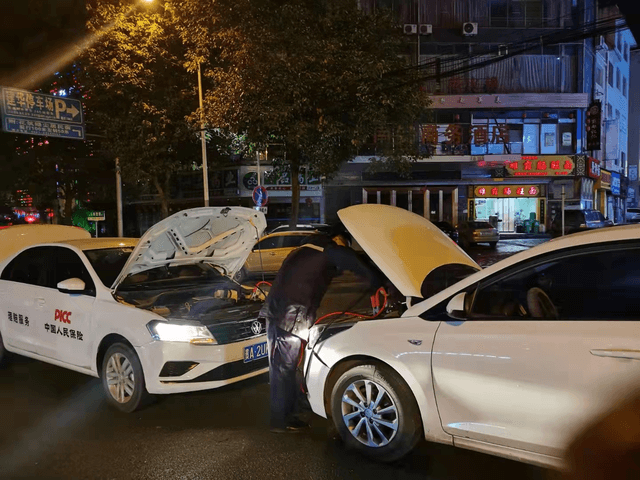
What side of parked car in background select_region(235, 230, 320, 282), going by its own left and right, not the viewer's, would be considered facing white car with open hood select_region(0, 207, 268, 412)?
left

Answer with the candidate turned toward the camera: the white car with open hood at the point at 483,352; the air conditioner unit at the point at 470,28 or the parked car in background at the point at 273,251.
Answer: the air conditioner unit

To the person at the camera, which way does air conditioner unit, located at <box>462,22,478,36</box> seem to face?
facing the viewer

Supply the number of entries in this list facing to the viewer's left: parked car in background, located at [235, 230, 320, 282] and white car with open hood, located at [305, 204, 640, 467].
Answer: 2

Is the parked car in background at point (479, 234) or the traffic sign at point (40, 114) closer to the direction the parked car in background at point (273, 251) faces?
the traffic sign

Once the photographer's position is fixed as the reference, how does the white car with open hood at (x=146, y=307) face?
facing the viewer and to the right of the viewer

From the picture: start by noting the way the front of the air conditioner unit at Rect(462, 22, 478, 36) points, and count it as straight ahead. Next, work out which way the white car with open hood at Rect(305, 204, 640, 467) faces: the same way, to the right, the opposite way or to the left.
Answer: to the right

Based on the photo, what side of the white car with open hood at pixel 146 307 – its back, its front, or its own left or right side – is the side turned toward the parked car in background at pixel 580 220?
left

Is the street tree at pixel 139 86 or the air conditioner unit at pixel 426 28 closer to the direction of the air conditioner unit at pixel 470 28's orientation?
the street tree

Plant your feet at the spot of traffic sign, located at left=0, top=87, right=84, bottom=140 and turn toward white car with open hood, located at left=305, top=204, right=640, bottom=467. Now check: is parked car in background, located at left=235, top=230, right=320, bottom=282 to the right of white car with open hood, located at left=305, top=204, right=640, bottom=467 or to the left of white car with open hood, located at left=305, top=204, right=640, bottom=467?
left

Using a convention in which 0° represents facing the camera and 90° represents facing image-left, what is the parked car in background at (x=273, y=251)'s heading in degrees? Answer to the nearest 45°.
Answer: approximately 90°

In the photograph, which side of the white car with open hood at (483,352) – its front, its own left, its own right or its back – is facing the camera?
left

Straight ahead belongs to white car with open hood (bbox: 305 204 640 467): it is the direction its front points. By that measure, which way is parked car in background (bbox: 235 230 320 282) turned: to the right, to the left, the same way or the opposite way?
the same way

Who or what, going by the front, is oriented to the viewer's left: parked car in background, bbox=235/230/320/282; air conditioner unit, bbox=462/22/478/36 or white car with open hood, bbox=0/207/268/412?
the parked car in background

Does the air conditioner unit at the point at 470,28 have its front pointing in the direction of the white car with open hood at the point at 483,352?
yes
